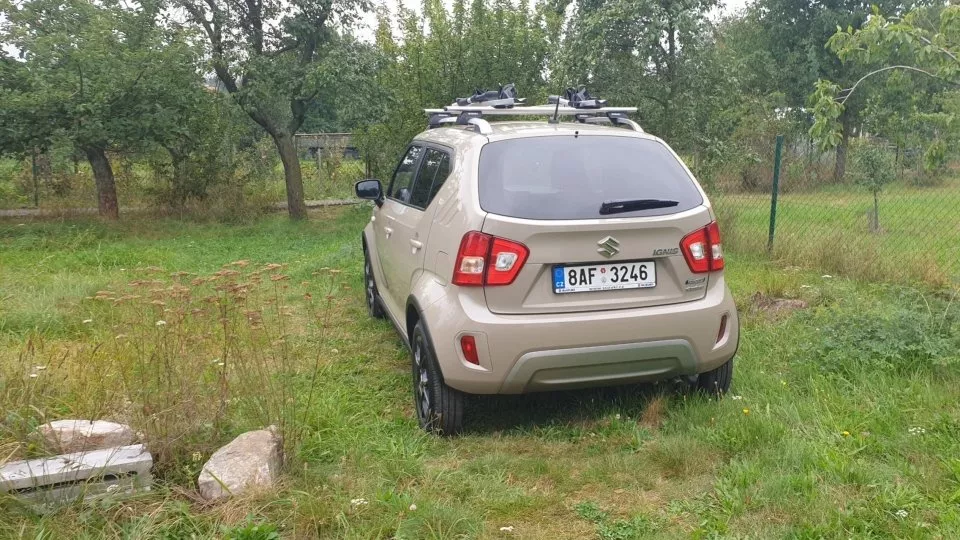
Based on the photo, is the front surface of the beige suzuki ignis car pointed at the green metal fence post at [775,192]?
no

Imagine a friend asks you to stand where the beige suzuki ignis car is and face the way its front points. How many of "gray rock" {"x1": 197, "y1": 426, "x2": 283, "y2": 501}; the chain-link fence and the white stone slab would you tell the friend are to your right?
1

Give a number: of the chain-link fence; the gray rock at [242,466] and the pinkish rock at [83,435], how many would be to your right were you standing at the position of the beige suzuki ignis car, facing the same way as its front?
1

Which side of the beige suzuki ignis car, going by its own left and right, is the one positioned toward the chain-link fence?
right

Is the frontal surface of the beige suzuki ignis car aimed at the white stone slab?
no

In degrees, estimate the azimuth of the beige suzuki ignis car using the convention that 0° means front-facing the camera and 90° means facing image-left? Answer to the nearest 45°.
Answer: approximately 135°

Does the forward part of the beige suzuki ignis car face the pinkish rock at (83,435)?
no

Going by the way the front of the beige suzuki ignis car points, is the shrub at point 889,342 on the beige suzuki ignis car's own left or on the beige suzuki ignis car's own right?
on the beige suzuki ignis car's own right
